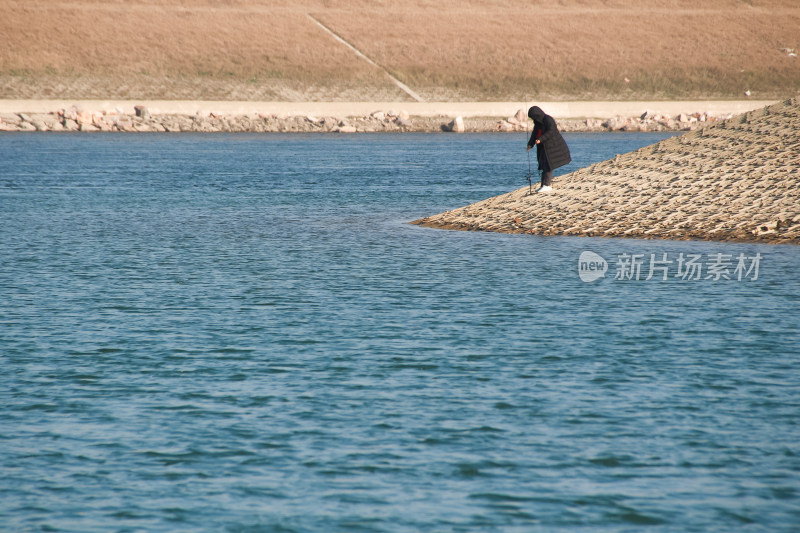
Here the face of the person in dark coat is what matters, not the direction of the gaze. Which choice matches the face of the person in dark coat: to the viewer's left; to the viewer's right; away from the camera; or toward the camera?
to the viewer's left

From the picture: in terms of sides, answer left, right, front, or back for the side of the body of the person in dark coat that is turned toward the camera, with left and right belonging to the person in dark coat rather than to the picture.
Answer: left
